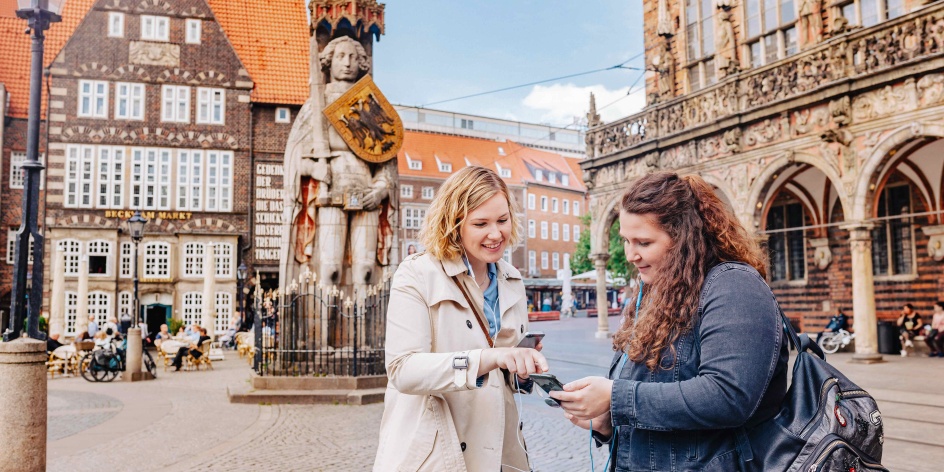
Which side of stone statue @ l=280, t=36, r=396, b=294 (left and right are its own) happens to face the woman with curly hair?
front

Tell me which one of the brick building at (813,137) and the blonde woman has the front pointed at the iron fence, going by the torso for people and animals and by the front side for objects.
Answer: the brick building

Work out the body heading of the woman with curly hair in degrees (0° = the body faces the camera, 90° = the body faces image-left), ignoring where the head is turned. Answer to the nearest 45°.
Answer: approximately 90°

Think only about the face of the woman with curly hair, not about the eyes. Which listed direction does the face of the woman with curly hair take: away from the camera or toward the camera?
toward the camera

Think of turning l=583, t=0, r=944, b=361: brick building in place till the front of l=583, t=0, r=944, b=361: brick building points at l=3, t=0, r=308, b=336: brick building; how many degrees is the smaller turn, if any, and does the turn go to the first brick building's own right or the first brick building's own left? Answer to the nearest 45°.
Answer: approximately 45° to the first brick building's own right

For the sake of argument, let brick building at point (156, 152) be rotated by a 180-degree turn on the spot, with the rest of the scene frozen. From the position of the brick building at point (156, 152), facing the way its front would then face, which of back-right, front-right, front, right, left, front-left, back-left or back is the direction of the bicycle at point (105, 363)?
back

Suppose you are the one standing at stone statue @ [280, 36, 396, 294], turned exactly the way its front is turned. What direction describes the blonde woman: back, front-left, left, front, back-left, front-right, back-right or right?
front

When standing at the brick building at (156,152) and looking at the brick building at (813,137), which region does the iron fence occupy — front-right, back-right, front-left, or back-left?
front-right

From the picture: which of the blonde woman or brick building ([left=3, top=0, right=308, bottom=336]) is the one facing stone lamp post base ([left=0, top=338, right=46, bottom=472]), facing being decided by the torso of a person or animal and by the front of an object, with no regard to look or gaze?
the brick building

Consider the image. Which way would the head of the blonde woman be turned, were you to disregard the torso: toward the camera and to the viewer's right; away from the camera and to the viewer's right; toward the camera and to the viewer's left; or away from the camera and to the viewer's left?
toward the camera and to the viewer's right

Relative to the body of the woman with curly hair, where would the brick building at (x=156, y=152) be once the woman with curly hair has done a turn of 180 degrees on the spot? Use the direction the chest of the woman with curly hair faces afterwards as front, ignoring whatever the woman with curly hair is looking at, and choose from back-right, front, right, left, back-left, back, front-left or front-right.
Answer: back-left

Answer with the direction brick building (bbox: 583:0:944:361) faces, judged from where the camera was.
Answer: facing the viewer and to the left of the viewer

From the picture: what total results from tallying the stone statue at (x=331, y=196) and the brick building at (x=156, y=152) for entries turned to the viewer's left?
0

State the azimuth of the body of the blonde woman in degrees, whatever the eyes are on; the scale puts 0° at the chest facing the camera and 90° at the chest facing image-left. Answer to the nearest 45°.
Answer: approximately 315°

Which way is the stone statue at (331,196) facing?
toward the camera

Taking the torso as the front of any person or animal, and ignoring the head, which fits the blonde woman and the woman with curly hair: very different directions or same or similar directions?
very different directions

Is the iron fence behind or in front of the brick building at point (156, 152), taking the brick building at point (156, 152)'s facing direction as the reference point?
in front

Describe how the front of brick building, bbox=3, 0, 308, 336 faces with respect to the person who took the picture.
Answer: facing the viewer
